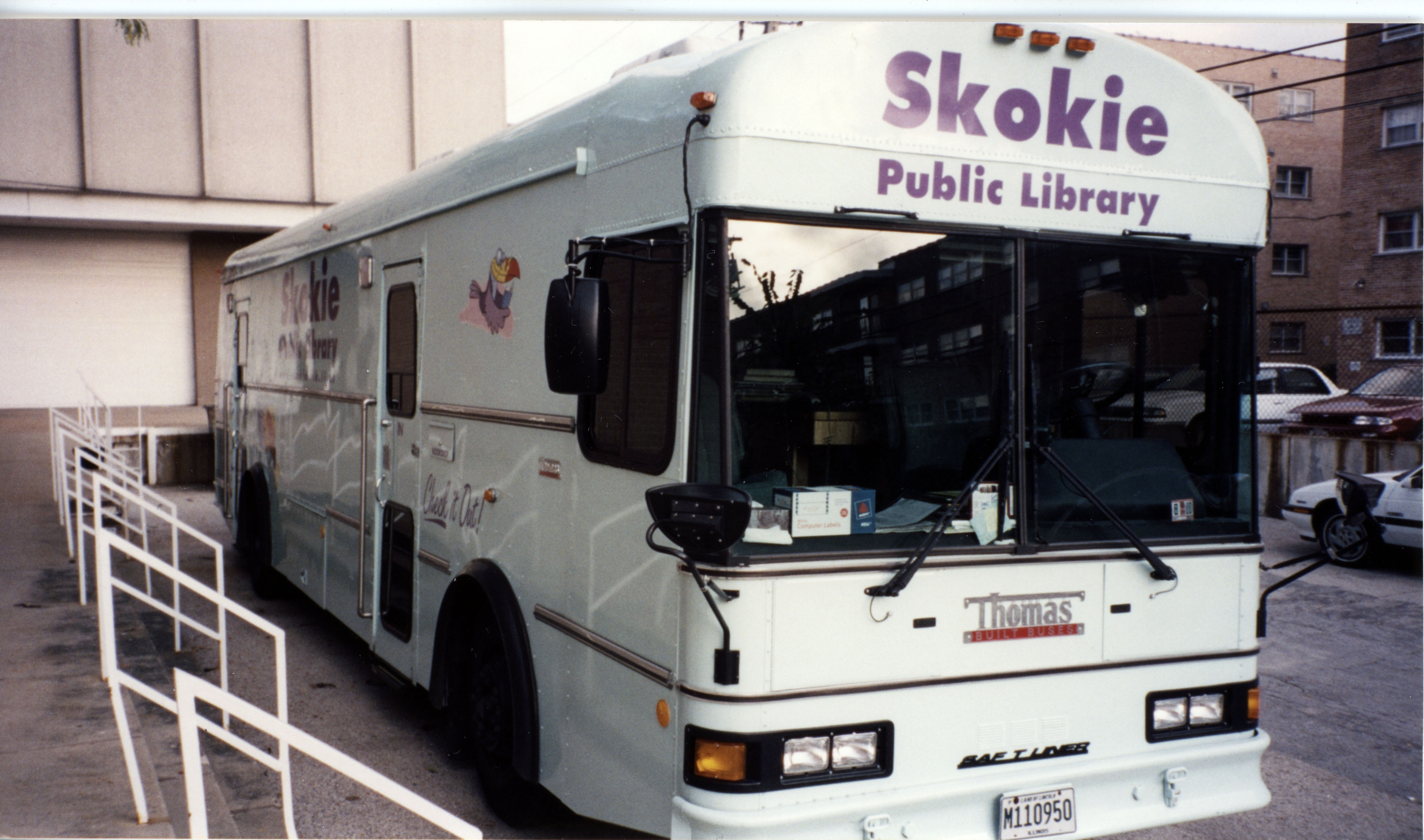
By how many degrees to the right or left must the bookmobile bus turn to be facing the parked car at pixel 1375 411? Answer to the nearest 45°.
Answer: approximately 90° to its left

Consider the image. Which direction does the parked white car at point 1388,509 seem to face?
to the viewer's left

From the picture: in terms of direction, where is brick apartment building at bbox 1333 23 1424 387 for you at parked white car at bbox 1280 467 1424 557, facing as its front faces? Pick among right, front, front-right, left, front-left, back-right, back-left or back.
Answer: right

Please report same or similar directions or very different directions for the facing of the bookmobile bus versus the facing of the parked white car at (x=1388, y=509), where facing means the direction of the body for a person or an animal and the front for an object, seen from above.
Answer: very different directions

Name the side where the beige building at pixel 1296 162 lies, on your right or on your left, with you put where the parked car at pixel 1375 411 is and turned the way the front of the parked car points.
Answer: on your right

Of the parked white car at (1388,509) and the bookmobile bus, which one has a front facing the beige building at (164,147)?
the parked white car

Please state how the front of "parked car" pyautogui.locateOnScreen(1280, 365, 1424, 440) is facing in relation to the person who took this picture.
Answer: facing the viewer and to the left of the viewer

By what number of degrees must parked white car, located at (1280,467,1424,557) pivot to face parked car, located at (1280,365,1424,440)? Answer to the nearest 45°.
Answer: approximately 90° to its right

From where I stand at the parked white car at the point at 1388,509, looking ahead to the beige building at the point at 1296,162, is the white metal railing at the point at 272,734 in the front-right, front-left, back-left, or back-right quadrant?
back-left

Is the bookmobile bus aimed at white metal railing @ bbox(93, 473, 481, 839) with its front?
no

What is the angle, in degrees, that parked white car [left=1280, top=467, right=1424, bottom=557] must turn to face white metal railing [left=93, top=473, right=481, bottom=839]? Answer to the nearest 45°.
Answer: approximately 90° to its left

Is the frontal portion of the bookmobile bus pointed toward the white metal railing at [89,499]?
no

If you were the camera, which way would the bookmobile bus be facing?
facing the viewer and to the right of the viewer

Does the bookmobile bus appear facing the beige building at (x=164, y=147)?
no

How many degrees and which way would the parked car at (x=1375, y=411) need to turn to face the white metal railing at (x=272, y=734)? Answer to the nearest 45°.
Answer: approximately 45° to its left

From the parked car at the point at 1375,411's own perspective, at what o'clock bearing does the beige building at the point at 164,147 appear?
The beige building is roughly at 1 o'clock from the parked car.

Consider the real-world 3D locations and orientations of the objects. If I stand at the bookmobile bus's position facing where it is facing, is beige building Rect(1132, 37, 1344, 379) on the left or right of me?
on my left

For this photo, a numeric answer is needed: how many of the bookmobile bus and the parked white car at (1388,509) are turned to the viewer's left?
1
